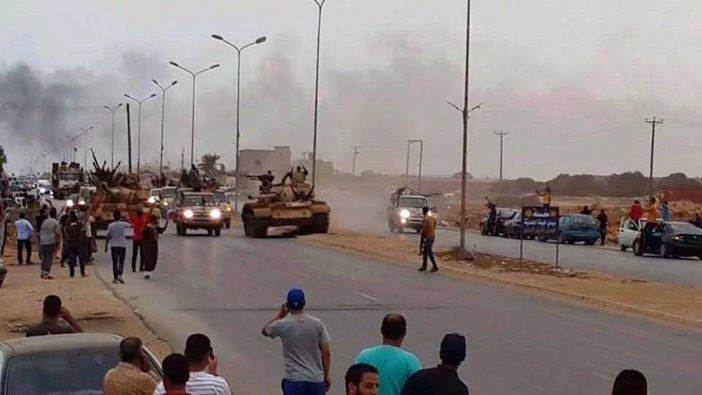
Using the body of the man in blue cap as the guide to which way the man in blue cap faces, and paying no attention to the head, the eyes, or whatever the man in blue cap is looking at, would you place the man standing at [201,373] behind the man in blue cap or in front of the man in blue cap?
behind

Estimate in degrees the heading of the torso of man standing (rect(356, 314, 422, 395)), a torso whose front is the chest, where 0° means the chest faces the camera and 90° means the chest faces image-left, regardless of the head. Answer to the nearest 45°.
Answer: approximately 180°

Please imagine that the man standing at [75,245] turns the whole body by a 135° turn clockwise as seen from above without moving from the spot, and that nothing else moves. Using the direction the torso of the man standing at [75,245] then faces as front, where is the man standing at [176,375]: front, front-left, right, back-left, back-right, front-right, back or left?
front-right

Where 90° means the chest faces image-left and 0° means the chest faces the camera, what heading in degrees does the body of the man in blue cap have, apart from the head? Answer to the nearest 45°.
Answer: approximately 180°

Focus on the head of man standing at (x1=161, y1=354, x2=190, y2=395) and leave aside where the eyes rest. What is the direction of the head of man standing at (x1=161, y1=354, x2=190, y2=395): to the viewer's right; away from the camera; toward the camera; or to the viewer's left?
away from the camera

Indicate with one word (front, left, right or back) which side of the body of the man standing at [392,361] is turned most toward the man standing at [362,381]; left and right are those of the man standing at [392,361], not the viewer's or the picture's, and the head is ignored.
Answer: back
